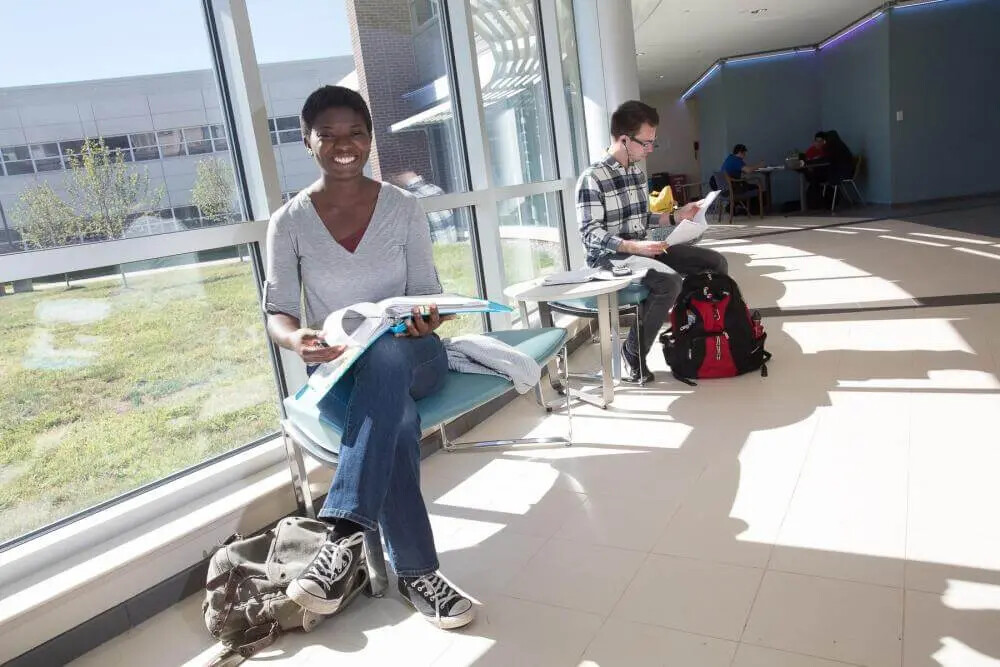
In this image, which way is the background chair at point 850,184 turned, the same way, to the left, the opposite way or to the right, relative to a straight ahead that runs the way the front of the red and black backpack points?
to the right

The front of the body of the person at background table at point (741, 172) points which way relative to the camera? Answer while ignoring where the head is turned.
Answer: to the viewer's right

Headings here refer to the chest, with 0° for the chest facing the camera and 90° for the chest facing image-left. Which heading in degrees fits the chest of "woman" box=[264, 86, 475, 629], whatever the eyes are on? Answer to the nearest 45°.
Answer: approximately 0°

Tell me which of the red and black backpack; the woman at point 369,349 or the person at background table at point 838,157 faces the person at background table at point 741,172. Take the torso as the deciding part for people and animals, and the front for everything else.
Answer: the person at background table at point 838,157

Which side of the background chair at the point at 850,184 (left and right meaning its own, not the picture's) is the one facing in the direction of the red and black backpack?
left

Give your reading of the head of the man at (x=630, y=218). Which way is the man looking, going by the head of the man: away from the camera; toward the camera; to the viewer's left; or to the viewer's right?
to the viewer's right

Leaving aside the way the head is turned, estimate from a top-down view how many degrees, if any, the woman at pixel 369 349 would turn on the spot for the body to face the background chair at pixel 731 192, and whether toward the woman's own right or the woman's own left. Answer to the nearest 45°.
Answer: approximately 135° to the woman's own left

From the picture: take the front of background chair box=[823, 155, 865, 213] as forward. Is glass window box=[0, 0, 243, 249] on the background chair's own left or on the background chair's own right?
on the background chair's own left

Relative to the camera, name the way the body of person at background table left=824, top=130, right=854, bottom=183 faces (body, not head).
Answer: to the viewer's left

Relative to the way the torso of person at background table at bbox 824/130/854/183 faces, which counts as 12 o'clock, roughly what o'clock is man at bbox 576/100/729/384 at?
The man is roughly at 9 o'clock from the person at background table.
